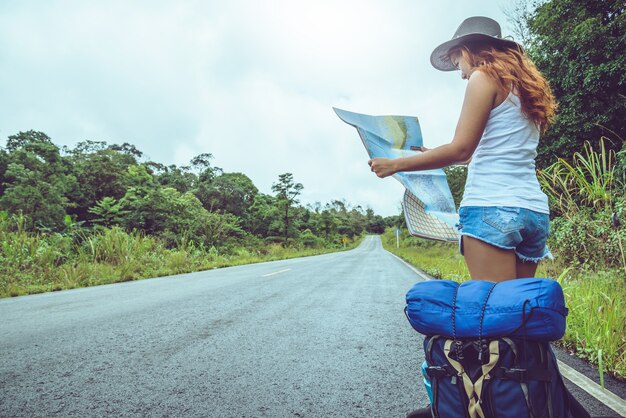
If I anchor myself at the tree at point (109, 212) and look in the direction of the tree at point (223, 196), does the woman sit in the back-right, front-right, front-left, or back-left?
back-right

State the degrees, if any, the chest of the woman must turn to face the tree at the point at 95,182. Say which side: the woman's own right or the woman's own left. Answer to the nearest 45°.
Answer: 0° — they already face it

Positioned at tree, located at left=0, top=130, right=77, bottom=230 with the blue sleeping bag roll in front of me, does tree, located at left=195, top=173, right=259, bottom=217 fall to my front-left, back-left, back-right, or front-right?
back-left

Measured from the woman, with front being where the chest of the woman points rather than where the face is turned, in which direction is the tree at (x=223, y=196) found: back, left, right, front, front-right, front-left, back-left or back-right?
front

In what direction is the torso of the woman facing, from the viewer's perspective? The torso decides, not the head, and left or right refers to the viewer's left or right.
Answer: facing away from the viewer and to the left of the viewer

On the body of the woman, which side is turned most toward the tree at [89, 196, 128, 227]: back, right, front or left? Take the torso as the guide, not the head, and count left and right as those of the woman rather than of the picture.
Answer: front
